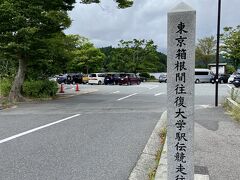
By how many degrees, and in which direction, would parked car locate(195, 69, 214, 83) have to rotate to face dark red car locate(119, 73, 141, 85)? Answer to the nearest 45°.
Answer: approximately 135° to its right

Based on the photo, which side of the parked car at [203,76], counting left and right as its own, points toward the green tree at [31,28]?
right

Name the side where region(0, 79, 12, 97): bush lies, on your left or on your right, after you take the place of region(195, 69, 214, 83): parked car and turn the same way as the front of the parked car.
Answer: on your right

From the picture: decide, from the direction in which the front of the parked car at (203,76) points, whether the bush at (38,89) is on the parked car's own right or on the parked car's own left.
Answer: on the parked car's own right
